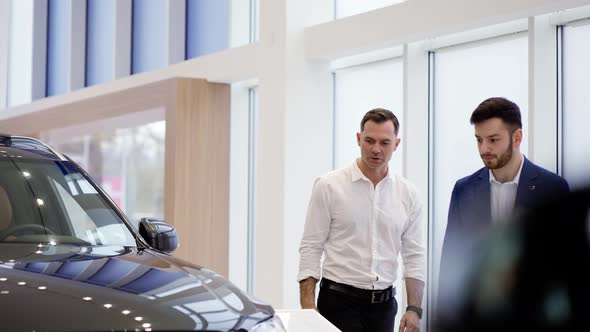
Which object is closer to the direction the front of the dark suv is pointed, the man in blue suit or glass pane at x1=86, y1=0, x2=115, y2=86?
the man in blue suit

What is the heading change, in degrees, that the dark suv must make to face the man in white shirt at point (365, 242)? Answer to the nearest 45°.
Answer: approximately 90° to its left

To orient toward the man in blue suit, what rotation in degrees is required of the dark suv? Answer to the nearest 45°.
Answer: approximately 45° to its left

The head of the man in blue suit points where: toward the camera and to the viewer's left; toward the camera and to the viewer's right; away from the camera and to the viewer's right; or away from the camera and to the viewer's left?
toward the camera and to the viewer's left

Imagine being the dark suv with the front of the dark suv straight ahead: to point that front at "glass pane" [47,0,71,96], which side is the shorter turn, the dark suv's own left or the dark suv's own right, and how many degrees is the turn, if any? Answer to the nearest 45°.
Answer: approximately 135° to the dark suv's own left

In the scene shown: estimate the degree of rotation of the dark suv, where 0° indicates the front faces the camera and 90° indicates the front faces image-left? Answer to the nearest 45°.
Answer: approximately 315°

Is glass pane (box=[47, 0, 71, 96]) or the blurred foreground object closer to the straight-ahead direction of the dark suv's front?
the blurred foreground object

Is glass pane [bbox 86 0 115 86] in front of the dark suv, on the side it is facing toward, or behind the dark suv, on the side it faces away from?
behind

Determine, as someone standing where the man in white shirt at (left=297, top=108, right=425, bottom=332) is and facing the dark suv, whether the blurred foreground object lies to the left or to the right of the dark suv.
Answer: left

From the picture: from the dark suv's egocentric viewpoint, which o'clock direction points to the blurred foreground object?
The blurred foreground object is roughly at 1 o'clock from the dark suv.
